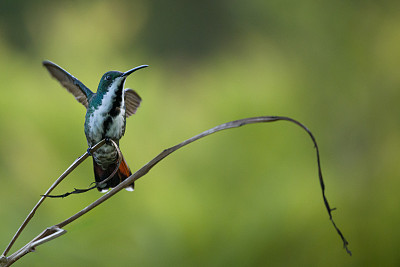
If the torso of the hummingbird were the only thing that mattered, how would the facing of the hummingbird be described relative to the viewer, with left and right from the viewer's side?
facing the viewer and to the right of the viewer
